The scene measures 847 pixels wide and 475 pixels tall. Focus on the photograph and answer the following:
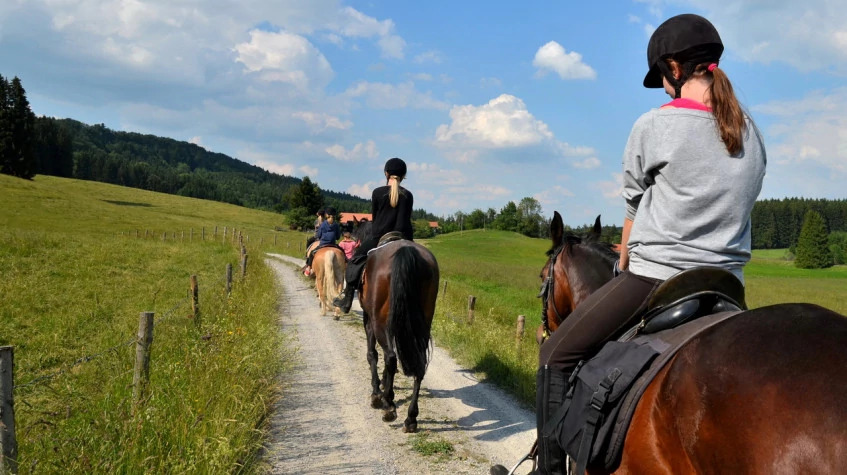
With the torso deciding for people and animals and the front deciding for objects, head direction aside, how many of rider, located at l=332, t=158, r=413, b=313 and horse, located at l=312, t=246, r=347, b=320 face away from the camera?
2

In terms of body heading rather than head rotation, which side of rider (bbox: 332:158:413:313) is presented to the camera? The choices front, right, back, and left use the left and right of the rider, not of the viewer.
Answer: back

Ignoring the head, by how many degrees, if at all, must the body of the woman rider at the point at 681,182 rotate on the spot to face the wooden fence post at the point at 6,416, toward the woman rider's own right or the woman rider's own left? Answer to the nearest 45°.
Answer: approximately 45° to the woman rider's own left

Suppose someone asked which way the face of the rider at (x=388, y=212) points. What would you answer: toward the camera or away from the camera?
away from the camera

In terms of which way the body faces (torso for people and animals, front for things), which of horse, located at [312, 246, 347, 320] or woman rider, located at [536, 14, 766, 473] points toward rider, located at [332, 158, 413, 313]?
the woman rider

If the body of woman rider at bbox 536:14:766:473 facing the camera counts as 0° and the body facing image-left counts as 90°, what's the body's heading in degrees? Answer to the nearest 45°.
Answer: approximately 135°

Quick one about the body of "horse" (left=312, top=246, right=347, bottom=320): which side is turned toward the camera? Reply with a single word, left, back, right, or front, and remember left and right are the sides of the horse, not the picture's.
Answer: back

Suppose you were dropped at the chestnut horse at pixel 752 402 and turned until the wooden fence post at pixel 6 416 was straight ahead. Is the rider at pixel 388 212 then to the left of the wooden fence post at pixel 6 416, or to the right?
right

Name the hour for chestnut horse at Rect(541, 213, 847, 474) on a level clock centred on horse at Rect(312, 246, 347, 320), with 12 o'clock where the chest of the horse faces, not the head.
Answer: The chestnut horse is roughly at 6 o'clock from the horse.

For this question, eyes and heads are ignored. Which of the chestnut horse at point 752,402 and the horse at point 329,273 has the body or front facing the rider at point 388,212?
the chestnut horse

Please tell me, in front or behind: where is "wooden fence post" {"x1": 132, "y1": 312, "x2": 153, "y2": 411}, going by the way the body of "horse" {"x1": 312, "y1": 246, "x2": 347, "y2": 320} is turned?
behind

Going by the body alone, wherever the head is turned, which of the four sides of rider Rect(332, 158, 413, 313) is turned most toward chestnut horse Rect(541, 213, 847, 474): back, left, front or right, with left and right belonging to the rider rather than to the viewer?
back

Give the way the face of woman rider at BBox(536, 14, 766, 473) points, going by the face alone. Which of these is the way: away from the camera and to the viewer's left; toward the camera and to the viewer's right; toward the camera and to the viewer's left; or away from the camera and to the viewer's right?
away from the camera and to the viewer's left
